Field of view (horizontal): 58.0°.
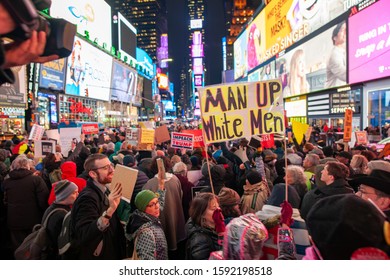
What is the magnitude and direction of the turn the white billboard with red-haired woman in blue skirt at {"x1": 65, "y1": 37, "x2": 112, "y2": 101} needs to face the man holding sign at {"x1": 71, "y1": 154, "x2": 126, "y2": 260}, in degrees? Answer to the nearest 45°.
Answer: approximately 45° to its right

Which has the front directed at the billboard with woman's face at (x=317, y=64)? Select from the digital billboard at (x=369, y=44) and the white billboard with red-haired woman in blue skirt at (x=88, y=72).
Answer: the white billboard with red-haired woman in blue skirt at (x=88, y=72)

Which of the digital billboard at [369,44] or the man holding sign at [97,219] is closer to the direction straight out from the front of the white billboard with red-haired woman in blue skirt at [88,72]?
the digital billboard

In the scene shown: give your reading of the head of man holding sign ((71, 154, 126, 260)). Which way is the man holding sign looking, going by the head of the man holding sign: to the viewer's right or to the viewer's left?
to the viewer's right

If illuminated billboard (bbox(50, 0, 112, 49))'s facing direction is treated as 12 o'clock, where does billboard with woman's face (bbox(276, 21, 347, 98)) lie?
The billboard with woman's face is roughly at 12 o'clock from the illuminated billboard.

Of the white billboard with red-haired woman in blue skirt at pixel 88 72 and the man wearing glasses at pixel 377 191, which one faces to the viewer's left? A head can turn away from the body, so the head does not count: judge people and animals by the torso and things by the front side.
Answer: the man wearing glasses

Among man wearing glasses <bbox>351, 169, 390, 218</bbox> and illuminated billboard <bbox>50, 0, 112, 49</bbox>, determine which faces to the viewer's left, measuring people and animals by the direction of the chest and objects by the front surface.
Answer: the man wearing glasses

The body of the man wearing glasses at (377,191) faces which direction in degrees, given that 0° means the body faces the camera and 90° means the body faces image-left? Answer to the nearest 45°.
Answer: approximately 90°

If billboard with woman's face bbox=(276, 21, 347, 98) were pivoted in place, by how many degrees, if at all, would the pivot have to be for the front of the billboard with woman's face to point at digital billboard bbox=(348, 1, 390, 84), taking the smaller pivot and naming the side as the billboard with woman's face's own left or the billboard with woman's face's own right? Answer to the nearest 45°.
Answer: approximately 45° to the billboard with woman's face's own left

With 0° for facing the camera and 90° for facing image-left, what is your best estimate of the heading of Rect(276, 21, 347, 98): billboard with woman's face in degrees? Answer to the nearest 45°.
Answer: approximately 45°

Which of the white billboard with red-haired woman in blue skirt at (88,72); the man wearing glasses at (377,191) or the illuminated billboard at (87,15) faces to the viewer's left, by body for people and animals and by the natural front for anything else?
the man wearing glasses

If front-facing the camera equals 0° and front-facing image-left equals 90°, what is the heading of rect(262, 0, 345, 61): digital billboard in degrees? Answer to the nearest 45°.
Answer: approximately 45°

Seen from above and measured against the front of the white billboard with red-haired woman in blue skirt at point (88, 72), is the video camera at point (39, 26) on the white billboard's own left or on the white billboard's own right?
on the white billboard's own right
